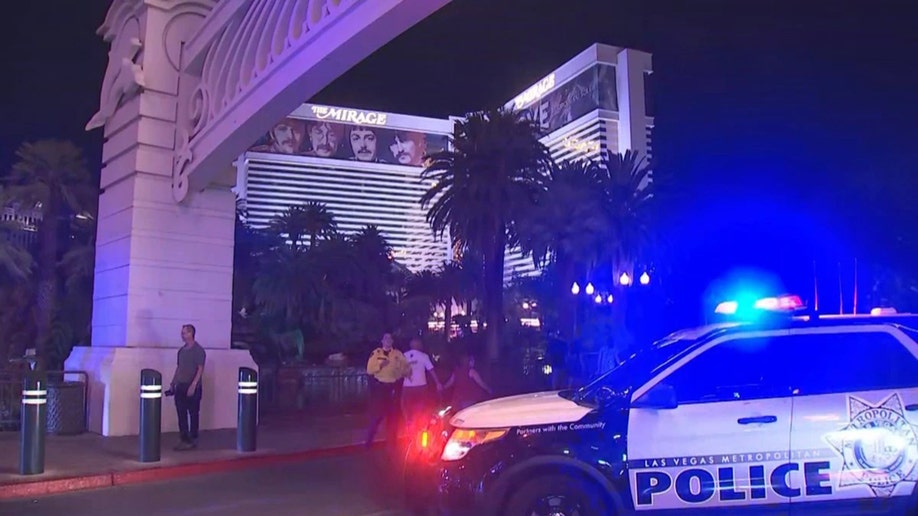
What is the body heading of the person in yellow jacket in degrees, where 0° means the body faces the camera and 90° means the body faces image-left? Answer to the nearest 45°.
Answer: approximately 0°

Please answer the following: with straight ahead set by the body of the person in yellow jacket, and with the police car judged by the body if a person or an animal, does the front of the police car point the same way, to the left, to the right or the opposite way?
to the right

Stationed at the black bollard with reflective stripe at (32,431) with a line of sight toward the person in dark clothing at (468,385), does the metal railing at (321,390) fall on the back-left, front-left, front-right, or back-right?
front-left

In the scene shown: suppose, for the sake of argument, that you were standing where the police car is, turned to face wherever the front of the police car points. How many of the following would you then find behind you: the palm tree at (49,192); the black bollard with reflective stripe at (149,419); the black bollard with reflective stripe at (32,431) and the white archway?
0

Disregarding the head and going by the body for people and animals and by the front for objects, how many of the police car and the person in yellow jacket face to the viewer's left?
1

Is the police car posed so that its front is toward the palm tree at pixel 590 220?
no

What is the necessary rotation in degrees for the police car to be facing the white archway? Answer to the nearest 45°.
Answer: approximately 45° to its right

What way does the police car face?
to the viewer's left

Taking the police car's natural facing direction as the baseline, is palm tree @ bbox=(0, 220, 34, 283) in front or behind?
in front

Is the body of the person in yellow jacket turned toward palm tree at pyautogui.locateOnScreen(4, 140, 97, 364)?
no

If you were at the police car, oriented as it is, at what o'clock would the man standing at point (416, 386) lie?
The man standing is roughly at 2 o'clock from the police car.

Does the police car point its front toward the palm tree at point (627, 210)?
no
